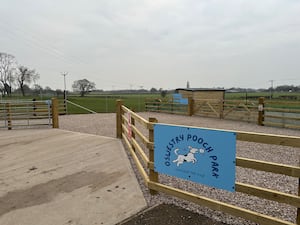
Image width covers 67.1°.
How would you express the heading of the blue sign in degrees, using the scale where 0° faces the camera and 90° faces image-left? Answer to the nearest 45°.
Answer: approximately 45°

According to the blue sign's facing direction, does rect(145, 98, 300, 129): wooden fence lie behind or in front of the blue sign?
behind

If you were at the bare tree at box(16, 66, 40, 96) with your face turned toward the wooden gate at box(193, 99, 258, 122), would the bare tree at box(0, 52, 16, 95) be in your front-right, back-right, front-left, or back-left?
back-right

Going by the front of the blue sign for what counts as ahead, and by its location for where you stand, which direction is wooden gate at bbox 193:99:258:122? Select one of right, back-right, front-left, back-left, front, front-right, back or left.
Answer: back-right

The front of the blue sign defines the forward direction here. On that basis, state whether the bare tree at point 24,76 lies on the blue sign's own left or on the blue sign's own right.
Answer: on the blue sign's own right

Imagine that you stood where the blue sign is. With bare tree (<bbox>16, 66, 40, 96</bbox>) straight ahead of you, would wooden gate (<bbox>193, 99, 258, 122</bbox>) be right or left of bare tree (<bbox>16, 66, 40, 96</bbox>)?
right
